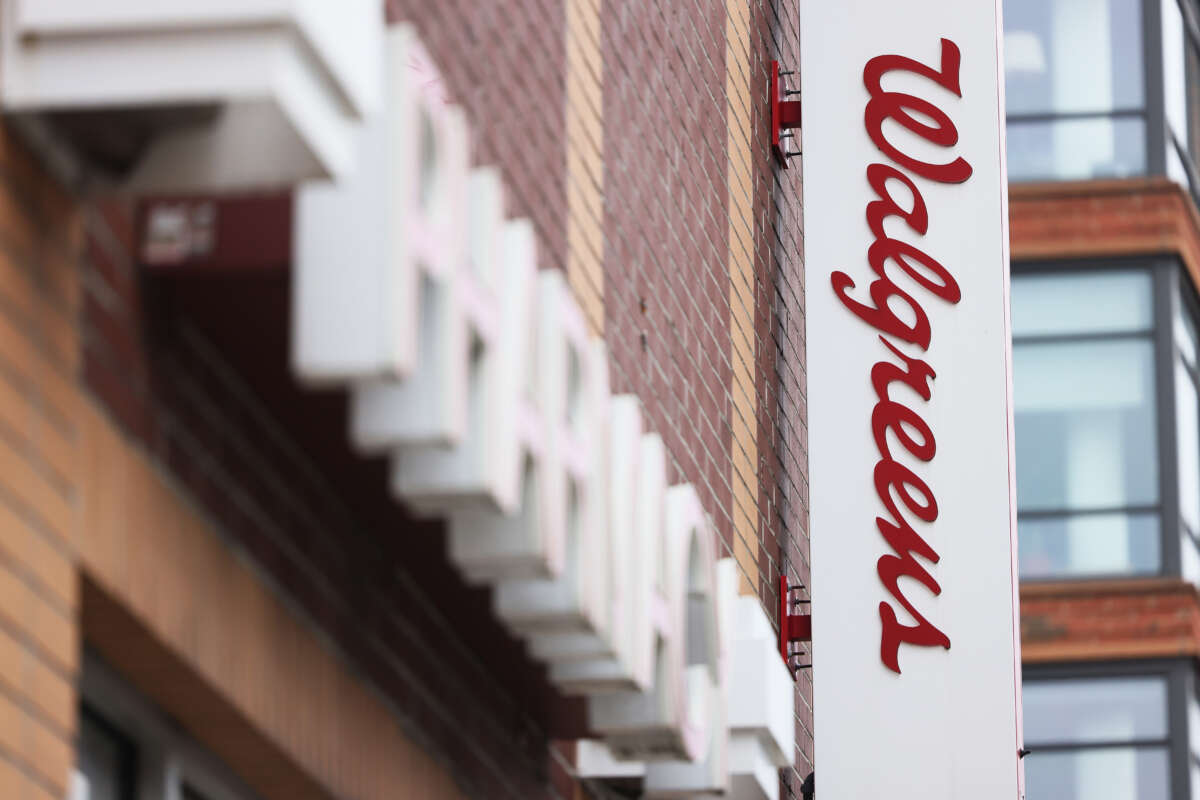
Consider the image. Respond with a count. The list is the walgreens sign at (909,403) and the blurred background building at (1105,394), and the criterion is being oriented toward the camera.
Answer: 2

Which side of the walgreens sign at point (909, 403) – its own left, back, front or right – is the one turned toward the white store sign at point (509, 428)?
front

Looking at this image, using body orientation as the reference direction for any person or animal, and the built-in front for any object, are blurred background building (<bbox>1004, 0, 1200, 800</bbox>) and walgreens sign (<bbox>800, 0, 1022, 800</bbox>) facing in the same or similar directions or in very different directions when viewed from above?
same or similar directions

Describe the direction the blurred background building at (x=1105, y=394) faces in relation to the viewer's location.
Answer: facing the viewer

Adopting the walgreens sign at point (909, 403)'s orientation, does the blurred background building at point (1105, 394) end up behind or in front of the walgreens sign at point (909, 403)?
behind

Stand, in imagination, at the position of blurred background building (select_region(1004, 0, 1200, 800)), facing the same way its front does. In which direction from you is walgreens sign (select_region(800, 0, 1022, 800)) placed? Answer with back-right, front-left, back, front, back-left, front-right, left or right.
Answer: front

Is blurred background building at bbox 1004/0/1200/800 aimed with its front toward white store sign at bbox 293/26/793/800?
yes

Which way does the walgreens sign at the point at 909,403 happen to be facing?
toward the camera
